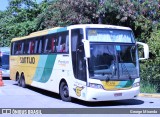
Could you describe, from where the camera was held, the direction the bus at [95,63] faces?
facing the viewer and to the right of the viewer

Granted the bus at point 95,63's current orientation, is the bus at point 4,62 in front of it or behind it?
behind
